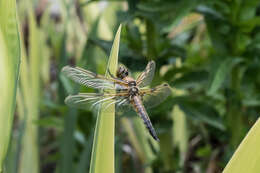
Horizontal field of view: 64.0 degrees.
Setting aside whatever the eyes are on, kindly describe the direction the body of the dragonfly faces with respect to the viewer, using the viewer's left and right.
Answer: facing away from the viewer and to the left of the viewer

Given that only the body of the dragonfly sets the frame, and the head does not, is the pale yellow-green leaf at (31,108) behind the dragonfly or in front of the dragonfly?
in front
